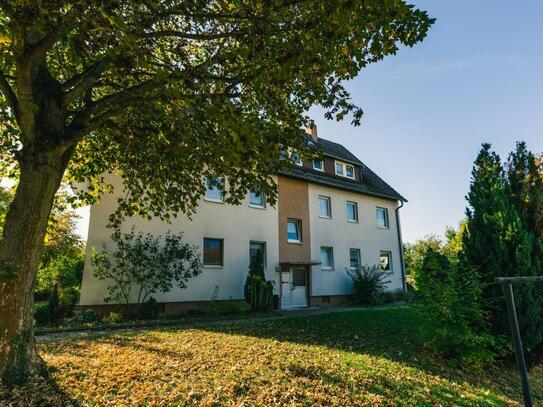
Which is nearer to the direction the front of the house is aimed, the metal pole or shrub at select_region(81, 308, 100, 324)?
the metal pole

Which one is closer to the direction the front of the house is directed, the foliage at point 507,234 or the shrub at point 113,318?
the foliage

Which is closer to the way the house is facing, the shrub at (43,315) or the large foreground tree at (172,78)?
the large foreground tree

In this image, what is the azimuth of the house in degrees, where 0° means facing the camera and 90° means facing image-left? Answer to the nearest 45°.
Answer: approximately 315°

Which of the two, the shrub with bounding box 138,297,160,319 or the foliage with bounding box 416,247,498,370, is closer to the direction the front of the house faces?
the foliage

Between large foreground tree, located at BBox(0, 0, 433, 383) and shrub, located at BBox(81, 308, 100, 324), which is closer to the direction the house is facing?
the large foreground tree

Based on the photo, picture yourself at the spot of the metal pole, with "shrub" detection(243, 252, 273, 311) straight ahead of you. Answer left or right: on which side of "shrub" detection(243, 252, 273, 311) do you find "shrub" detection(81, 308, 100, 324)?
left

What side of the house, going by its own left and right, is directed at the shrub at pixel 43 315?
right

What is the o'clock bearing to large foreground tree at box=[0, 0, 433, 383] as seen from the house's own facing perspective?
The large foreground tree is roughly at 2 o'clock from the house.

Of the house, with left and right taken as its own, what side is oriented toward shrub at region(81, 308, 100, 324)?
right
